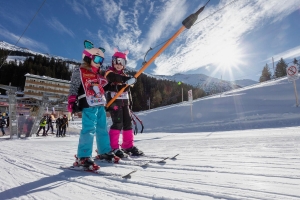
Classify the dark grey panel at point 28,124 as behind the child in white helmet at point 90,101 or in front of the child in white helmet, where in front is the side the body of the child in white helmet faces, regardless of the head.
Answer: behind

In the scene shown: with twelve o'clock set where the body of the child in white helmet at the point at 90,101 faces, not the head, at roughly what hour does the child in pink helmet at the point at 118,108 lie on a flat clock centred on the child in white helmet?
The child in pink helmet is roughly at 9 o'clock from the child in white helmet.

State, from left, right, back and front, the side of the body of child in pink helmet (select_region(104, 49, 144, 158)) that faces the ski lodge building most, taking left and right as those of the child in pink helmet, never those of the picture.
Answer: back

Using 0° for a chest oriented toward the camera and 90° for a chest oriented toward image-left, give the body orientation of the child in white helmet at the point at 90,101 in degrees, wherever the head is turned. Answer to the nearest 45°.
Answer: approximately 315°

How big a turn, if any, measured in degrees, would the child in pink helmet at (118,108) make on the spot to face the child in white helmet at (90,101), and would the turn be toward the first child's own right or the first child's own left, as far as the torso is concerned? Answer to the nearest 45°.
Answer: approximately 90° to the first child's own right

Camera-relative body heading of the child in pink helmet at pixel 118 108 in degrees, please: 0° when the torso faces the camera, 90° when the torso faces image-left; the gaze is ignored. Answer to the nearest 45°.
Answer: approximately 315°

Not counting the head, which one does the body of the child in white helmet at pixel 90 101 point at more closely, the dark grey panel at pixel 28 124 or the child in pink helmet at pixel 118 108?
the child in pink helmet
